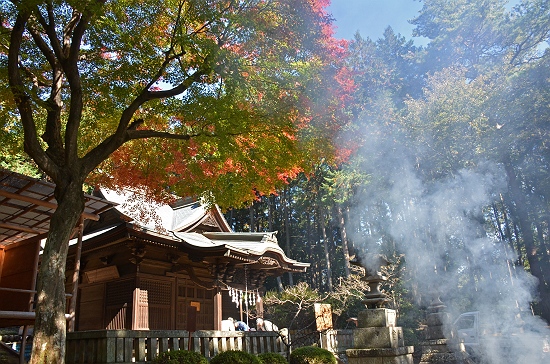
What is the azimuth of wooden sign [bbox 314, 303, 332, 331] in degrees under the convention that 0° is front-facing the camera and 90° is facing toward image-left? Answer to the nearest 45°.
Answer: approximately 0°

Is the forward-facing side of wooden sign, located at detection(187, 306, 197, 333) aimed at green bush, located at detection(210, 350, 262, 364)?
yes

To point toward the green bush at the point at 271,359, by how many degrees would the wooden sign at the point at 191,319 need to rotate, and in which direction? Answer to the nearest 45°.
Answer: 0° — it already faces it

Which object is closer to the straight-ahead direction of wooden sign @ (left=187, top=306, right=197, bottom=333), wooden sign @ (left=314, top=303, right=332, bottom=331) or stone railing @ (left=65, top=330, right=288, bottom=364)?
the stone railing

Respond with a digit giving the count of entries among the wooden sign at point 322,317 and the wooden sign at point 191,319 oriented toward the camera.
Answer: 2
